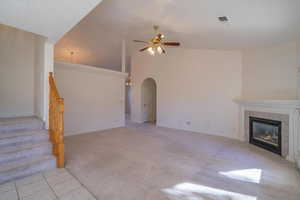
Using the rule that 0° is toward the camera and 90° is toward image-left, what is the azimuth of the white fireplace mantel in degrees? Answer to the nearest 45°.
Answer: approximately 45°

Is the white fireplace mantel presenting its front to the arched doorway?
no

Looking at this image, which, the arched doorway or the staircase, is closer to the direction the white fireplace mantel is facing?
the staircase

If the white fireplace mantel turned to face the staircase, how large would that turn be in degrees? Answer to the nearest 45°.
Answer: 0° — it already faces it

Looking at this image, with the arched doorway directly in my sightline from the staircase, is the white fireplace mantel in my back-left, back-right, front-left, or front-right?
front-right
